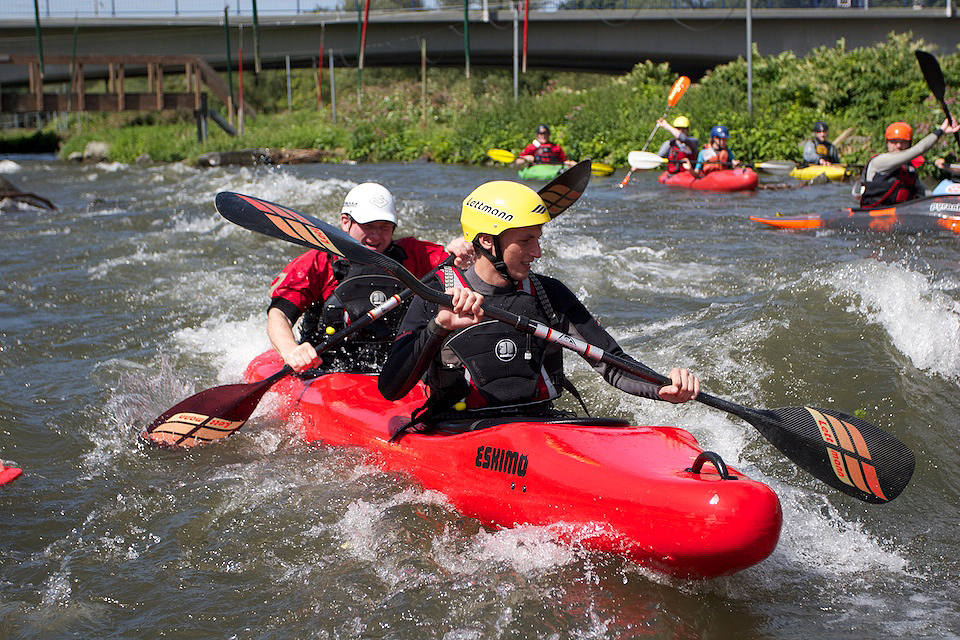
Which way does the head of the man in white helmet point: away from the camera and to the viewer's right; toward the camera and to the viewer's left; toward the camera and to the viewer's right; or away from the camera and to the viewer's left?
toward the camera and to the viewer's right

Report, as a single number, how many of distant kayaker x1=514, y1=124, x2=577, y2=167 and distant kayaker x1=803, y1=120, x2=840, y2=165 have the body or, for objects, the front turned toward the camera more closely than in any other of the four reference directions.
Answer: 2

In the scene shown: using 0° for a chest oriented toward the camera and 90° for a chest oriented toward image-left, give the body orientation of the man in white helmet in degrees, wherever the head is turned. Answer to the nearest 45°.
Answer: approximately 315°

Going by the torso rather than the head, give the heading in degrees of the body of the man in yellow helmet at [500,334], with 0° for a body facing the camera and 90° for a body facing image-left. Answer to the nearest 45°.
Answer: approximately 315°

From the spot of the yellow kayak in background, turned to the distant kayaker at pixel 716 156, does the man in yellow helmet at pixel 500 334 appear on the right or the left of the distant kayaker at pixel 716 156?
left

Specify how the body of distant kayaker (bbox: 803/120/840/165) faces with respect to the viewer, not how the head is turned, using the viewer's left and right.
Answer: facing the viewer

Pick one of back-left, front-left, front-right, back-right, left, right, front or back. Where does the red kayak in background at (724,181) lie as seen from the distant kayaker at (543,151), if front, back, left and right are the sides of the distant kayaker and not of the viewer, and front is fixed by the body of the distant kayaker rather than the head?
front-left

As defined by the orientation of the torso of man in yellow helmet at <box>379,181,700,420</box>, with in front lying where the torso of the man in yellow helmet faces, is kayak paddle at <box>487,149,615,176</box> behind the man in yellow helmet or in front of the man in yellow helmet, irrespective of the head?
behind

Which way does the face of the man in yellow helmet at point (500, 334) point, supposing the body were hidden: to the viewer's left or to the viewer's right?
to the viewer's right

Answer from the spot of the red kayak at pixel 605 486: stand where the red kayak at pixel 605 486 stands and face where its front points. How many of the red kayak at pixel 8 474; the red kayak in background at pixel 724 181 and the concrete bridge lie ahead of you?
0

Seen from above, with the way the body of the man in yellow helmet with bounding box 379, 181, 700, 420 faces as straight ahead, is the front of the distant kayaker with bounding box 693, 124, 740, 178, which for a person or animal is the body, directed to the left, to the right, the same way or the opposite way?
the same way

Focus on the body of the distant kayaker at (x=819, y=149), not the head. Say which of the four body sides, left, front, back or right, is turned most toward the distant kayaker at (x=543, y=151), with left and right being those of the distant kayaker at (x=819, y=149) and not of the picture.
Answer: right

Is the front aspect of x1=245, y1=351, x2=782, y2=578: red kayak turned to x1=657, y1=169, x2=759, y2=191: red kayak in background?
no

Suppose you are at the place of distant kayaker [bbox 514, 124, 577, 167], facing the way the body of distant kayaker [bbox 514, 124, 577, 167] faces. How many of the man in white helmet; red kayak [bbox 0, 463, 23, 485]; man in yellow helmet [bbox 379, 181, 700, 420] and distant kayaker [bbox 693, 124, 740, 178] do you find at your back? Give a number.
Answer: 0

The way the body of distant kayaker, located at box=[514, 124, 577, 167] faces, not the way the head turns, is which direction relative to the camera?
toward the camera

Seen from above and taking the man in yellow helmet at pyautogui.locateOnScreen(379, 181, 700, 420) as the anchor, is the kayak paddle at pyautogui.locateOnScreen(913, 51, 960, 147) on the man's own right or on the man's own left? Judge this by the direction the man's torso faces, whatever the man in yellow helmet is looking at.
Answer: on the man's own left

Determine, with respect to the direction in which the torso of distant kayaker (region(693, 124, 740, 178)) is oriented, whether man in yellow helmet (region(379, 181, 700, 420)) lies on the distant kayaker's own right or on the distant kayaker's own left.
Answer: on the distant kayaker's own right
